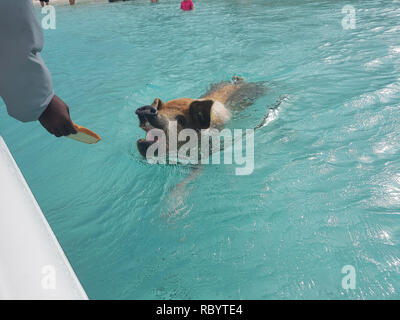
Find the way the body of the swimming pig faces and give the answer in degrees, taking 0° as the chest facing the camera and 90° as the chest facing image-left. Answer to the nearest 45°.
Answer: approximately 45°

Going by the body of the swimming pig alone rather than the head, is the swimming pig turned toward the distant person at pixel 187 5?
no
